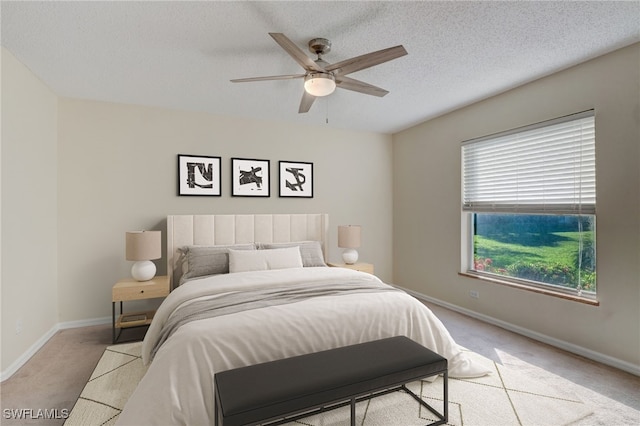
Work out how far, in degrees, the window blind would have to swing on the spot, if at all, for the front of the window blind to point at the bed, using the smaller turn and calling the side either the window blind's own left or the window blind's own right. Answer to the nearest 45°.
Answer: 0° — it already faces it

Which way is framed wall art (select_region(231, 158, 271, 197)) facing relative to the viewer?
toward the camera

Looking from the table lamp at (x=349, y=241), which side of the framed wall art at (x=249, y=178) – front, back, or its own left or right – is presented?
left

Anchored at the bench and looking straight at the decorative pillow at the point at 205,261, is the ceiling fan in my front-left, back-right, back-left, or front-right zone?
front-right

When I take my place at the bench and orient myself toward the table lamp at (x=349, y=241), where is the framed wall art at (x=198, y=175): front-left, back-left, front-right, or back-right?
front-left

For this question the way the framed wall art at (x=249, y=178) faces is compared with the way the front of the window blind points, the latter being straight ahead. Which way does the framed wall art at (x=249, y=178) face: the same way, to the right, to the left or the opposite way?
to the left

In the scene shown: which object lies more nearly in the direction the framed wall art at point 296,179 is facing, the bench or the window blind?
the bench

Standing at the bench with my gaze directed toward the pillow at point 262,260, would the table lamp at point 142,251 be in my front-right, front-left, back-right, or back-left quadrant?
front-left

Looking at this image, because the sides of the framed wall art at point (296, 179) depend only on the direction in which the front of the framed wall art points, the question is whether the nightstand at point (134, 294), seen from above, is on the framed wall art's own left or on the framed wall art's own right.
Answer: on the framed wall art's own right

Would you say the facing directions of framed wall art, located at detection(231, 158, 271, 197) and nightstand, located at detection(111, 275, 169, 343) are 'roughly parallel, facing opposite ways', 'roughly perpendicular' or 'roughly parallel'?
roughly parallel

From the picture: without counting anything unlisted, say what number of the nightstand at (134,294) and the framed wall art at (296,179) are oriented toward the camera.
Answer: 2

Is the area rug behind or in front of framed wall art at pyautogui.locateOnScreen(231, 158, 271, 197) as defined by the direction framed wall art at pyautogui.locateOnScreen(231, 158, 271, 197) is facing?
in front

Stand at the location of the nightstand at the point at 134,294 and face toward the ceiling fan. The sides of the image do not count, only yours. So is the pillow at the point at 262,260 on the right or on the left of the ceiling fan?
left

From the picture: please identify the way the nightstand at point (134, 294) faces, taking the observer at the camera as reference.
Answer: facing the viewer
